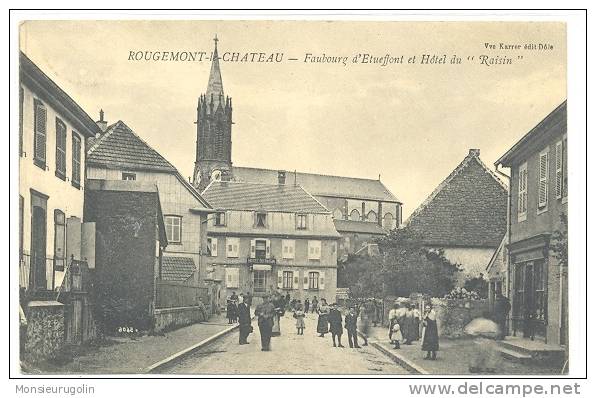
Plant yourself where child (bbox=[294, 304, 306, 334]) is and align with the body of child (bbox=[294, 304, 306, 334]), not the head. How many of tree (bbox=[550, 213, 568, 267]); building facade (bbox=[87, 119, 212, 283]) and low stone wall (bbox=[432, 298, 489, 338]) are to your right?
1

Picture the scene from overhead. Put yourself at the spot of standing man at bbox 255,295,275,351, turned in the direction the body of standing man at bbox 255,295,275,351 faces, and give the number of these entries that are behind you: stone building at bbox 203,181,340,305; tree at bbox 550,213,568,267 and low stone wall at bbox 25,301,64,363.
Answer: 1

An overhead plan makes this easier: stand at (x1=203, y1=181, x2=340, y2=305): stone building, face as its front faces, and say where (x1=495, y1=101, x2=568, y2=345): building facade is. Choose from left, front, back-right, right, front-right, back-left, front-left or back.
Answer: front-left

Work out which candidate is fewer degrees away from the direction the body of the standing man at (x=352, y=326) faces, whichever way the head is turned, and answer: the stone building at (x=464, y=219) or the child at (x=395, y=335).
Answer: the child

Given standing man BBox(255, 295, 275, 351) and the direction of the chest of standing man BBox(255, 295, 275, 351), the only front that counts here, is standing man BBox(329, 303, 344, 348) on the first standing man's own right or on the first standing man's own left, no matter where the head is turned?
on the first standing man's own left

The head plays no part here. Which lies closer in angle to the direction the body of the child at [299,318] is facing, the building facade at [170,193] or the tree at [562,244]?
the tree
